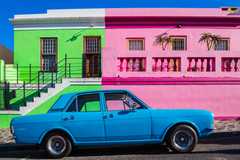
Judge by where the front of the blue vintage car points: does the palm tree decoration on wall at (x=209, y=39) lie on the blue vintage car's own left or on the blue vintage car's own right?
on the blue vintage car's own left

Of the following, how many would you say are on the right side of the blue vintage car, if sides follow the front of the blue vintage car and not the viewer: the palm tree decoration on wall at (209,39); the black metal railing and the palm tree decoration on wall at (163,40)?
0

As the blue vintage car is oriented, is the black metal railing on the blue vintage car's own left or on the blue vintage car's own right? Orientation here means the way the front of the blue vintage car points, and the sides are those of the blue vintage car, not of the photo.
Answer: on the blue vintage car's own left

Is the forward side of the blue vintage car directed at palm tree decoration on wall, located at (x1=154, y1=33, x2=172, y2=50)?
no

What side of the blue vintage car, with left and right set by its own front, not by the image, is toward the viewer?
right
